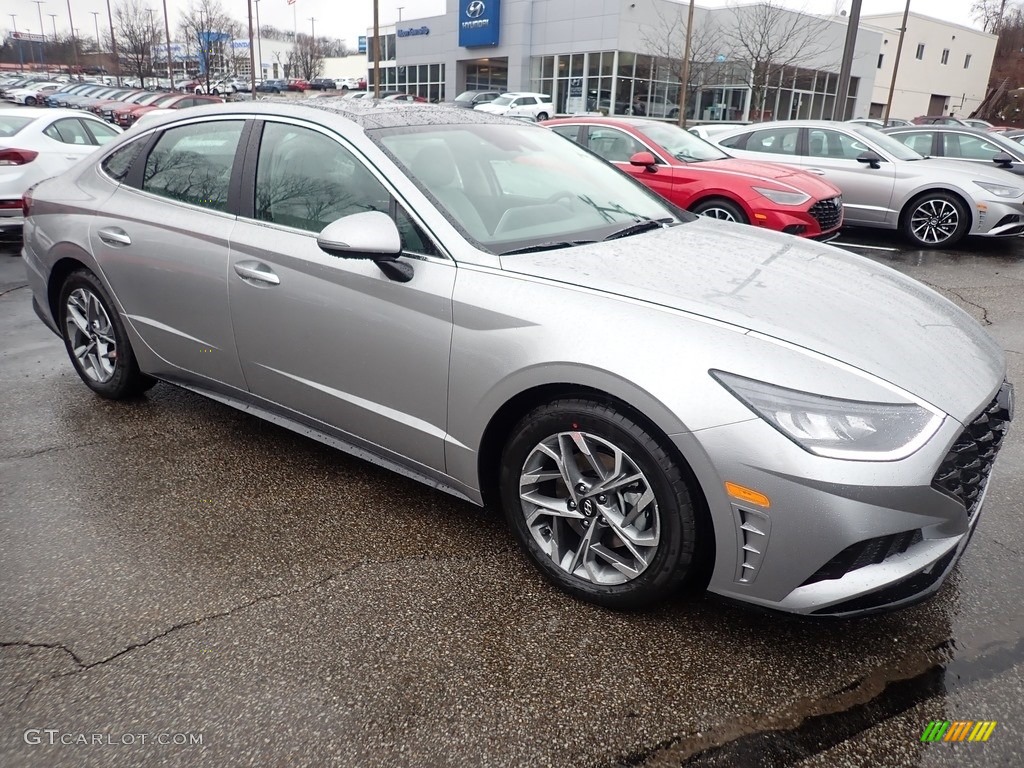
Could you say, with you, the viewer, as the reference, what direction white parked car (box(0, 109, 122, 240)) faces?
facing away from the viewer and to the right of the viewer

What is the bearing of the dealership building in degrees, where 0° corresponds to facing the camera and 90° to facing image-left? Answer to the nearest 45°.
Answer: approximately 45°

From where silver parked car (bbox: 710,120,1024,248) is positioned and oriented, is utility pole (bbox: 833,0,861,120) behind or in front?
behind

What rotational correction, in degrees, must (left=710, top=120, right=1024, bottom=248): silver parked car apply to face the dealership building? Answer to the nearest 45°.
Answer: approximately 135° to its left

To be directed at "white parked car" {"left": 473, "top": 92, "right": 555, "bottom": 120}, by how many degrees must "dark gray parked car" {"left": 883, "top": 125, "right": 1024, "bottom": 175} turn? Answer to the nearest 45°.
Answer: approximately 180°

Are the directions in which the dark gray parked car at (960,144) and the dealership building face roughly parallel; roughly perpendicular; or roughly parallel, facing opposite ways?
roughly perpendicular

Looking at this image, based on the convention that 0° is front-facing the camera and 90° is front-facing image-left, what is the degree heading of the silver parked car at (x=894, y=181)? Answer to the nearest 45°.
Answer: approximately 315°

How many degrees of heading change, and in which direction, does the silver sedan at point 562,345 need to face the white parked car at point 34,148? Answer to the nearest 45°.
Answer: approximately 180°

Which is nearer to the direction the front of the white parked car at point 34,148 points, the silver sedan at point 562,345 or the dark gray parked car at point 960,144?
the dark gray parked car

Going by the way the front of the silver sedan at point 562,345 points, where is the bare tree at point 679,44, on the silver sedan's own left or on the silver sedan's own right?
on the silver sedan's own left

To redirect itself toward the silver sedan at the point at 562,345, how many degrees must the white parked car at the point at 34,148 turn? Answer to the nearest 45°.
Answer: approximately 135° to its right
